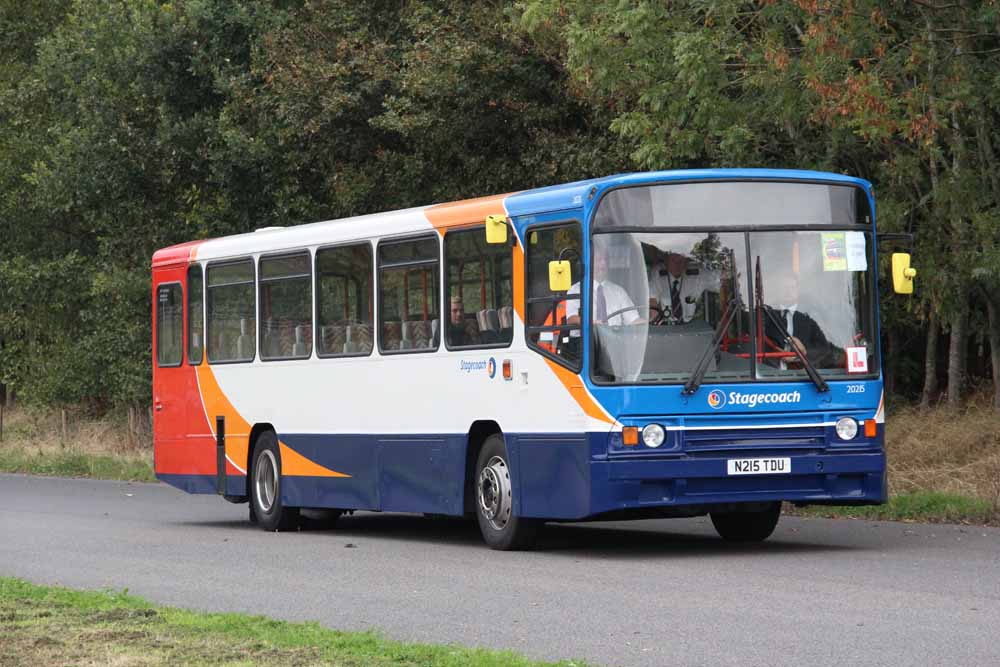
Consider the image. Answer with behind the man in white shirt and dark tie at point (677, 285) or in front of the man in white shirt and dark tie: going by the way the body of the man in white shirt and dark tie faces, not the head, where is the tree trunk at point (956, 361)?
behind

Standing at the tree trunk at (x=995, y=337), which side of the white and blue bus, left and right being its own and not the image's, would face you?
left

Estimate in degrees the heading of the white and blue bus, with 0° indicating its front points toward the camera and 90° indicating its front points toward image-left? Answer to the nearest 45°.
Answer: approximately 315°

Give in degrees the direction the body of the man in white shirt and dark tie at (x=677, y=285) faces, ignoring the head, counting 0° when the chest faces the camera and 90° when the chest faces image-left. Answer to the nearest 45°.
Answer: approximately 0°

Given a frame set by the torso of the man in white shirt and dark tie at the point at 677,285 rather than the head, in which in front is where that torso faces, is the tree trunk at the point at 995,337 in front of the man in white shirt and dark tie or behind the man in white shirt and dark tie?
behind

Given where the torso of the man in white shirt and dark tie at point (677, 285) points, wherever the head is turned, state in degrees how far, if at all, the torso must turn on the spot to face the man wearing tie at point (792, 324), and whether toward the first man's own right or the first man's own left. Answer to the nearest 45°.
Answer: approximately 90° to the first man's own left

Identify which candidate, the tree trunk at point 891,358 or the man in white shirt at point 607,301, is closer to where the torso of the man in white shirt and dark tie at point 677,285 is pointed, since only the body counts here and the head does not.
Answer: the man in white shirt

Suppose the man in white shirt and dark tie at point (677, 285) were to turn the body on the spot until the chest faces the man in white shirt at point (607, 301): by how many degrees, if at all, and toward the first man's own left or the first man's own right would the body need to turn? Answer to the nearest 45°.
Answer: approximately 90° to the first man's own right

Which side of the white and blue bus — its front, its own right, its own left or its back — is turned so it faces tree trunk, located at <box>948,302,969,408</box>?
left

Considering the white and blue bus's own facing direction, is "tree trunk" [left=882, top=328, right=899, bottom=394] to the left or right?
on its left

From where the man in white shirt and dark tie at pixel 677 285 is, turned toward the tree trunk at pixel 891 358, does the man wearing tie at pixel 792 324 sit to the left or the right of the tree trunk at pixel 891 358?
right
